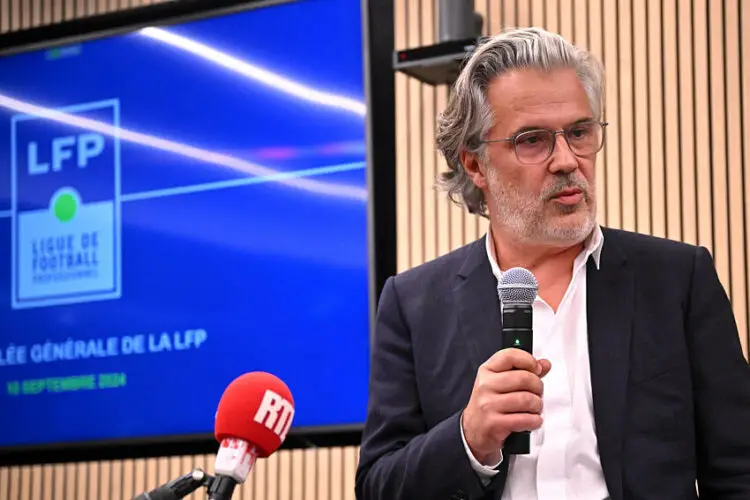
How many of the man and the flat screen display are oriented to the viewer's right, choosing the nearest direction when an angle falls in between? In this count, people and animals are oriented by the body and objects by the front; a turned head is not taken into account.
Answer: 0

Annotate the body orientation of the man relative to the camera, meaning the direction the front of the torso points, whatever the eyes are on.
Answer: toward the camera

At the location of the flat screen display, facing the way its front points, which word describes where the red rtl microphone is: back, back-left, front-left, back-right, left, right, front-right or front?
front-left

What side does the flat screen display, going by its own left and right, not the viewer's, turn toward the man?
left

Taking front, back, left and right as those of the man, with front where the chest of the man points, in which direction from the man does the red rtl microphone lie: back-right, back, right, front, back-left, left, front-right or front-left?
front-right

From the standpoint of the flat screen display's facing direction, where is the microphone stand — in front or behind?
in front

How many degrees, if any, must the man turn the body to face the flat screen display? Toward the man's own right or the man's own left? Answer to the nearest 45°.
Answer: approximately 135° to the man's own right

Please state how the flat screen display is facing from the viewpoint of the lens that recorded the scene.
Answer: facing the viewer and to the left of the viewer
